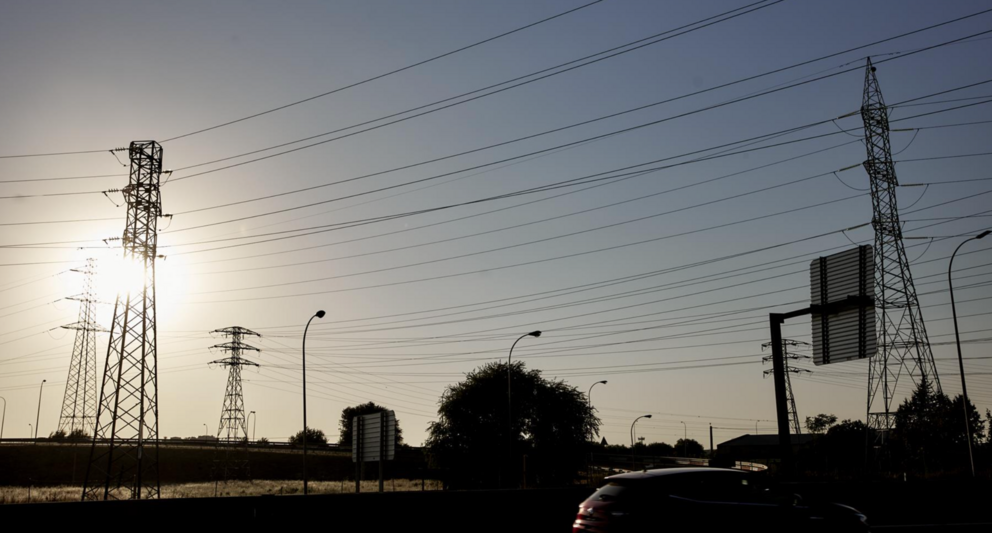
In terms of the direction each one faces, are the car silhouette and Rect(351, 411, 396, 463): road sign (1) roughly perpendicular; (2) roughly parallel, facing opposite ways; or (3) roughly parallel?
roughly perpendicular

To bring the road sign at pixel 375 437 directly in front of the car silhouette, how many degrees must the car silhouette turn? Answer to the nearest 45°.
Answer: approximately 135° to its left

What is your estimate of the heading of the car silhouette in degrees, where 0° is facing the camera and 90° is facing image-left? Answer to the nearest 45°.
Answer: approximately 270°

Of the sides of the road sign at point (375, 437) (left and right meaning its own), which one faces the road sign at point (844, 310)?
right

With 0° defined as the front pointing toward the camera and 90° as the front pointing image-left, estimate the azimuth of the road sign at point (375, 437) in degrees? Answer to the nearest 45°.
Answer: approximately 225°

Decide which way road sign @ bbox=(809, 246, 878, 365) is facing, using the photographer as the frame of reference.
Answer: facing away from the viewer and to the right of the viewer

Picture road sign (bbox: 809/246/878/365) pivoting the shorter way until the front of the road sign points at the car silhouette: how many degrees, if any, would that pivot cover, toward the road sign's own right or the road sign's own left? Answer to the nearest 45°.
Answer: approximately 135° to the road sign's own right

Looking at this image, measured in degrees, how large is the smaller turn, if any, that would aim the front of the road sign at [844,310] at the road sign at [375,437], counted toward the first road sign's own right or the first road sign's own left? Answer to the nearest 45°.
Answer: approximately 90° to the first road sign's own left
